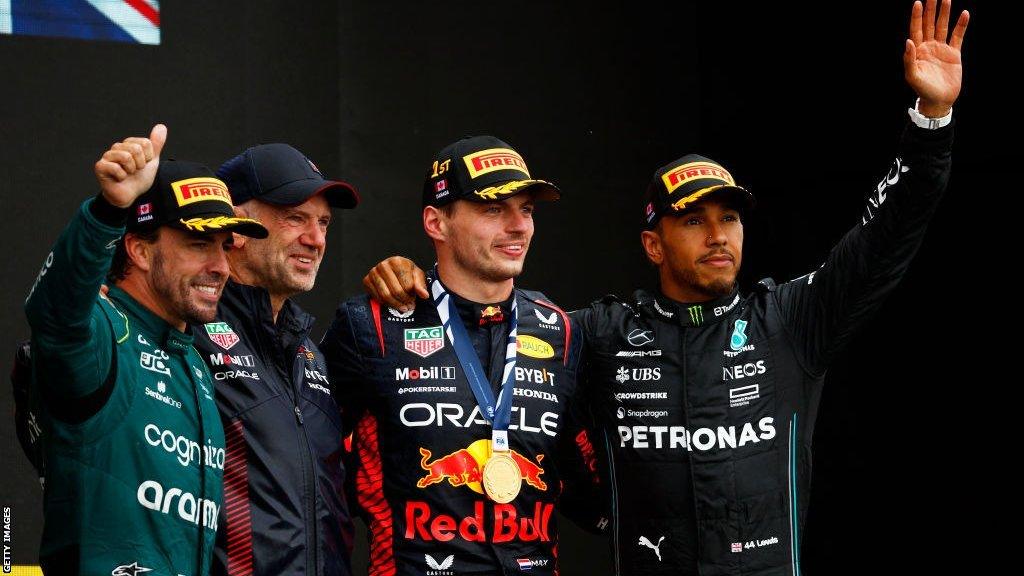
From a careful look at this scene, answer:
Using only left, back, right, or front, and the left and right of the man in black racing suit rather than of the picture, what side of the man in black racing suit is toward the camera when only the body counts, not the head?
front

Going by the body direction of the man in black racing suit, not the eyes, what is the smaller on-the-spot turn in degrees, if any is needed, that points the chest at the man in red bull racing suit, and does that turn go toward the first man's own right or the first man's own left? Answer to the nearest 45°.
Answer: approximately 90° to the first man's own right
